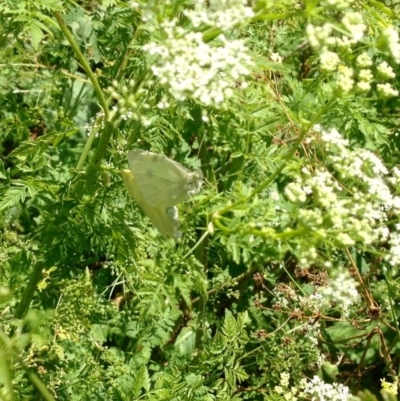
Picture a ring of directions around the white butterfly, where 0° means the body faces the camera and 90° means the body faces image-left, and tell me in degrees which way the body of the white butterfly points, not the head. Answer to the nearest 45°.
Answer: approximately 270°

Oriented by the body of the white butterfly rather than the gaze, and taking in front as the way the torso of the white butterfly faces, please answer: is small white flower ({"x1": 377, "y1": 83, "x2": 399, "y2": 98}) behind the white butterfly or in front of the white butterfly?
in front
